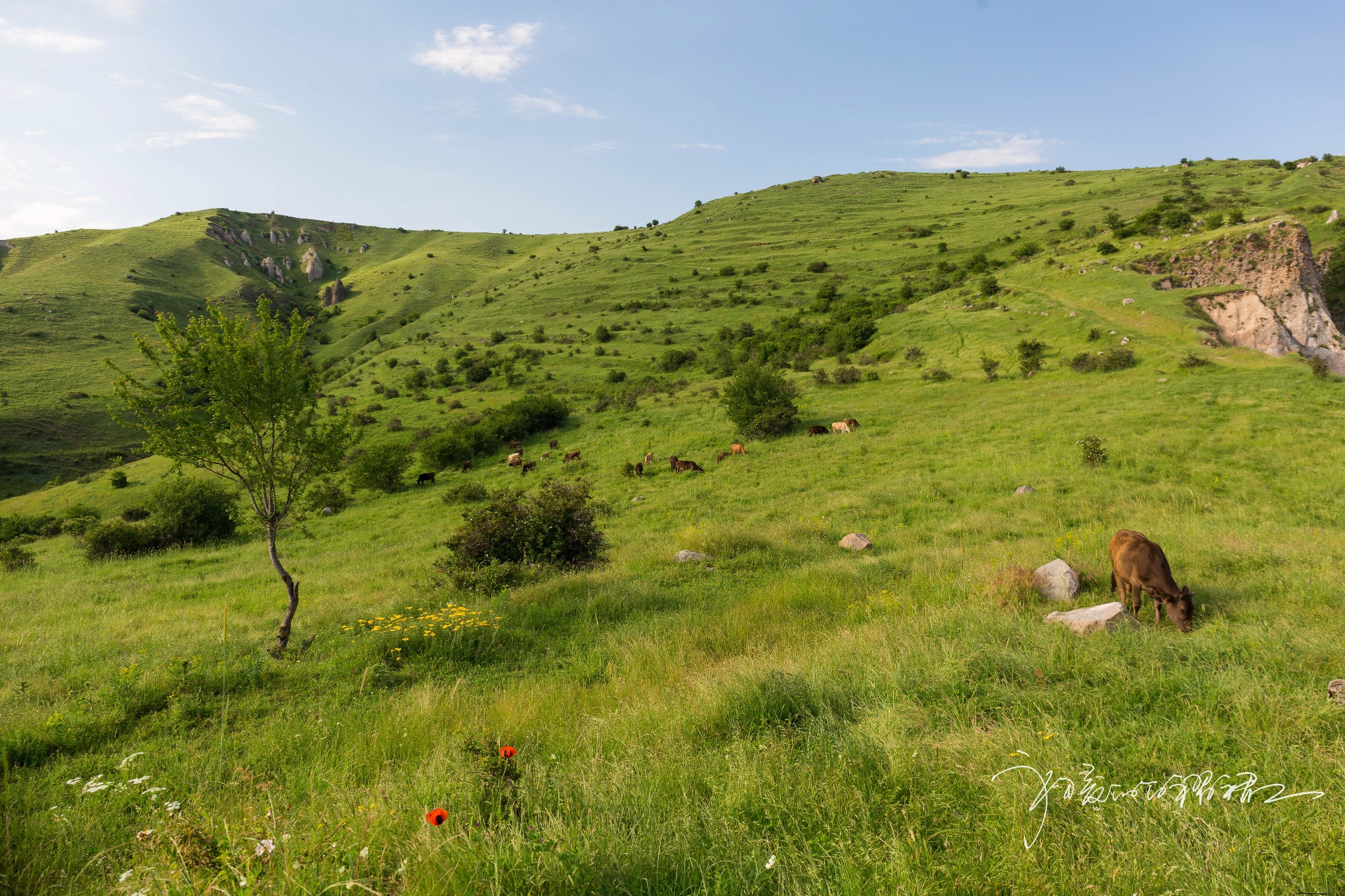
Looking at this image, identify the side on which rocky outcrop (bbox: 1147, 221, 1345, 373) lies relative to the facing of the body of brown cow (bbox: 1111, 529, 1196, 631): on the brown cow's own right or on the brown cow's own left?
on the brown cow's own left

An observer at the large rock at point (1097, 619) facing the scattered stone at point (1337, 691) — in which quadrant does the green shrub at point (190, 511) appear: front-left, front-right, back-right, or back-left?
back-right

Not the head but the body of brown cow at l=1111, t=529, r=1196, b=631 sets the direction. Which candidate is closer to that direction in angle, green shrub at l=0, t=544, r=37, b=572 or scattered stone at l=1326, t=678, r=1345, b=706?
the scattered stone

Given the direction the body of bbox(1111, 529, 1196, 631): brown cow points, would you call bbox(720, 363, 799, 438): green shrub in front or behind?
behind

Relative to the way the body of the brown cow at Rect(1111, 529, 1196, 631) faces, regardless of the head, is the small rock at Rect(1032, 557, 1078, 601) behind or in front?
behind

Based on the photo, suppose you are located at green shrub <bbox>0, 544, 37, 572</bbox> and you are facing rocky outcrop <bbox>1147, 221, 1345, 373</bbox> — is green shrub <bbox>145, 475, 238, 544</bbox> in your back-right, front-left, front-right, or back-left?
front-left

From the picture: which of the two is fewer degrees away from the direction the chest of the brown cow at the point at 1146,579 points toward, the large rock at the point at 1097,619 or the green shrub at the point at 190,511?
the large rock
